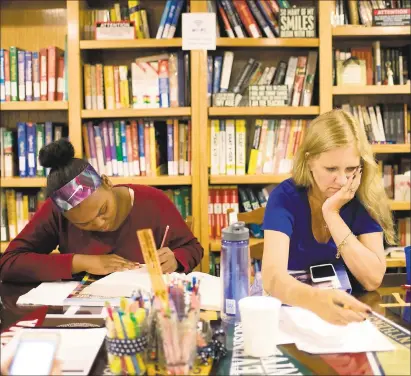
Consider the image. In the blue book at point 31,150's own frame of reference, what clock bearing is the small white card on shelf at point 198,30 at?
The small white card on shelf is roughly at 10 o'clock from the blue book.

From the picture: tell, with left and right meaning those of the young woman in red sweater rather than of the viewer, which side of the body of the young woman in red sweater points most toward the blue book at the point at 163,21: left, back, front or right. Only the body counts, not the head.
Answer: back

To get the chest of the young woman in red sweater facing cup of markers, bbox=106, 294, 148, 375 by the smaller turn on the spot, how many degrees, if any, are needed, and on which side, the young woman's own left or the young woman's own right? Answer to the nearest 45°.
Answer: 0° — they already face it

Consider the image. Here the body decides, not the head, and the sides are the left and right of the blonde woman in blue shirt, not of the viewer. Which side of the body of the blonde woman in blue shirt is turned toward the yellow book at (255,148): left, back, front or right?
back

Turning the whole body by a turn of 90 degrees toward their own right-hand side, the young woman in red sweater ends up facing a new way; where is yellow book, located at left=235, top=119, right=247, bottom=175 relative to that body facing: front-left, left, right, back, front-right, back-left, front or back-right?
back-right

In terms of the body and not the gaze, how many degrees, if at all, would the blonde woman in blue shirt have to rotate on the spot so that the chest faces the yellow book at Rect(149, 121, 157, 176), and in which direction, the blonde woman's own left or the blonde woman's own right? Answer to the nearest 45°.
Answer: approximately 135° to the blonde woman's own right

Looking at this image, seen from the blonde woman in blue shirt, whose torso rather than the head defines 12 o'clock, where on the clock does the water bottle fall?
The water bottle is roughly at 1 o'clock from the blonde woman in blue shirt.

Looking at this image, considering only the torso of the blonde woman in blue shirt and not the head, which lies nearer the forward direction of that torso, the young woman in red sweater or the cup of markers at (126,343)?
the cup of markers

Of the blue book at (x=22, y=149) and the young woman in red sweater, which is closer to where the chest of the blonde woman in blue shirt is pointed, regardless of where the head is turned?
the young woman in red sweater

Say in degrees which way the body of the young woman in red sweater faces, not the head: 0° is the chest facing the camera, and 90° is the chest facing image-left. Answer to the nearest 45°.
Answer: approximately 0°

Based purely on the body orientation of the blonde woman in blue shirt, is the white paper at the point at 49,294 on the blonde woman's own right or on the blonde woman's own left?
on the blonde woman's own right
